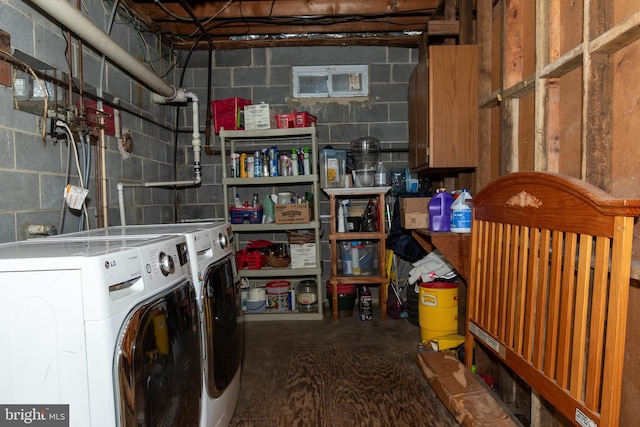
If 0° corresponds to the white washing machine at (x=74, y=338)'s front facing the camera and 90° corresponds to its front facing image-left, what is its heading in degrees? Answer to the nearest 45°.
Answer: approximately 315°

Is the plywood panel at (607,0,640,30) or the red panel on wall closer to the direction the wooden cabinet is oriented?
the red panel on wall

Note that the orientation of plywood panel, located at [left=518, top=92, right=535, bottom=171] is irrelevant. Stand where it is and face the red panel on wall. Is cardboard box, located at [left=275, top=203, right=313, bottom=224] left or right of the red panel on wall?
right

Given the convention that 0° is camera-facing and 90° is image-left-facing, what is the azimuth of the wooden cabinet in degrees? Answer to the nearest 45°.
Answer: approximately 90°

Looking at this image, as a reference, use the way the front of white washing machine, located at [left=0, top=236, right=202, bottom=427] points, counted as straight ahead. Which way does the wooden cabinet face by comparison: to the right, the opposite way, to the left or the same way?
the opposite way

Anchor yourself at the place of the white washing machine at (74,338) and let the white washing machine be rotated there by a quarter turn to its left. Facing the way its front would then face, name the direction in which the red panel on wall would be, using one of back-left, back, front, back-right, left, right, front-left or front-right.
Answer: front-left

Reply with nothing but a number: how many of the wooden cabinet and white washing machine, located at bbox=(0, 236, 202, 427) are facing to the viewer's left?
1
